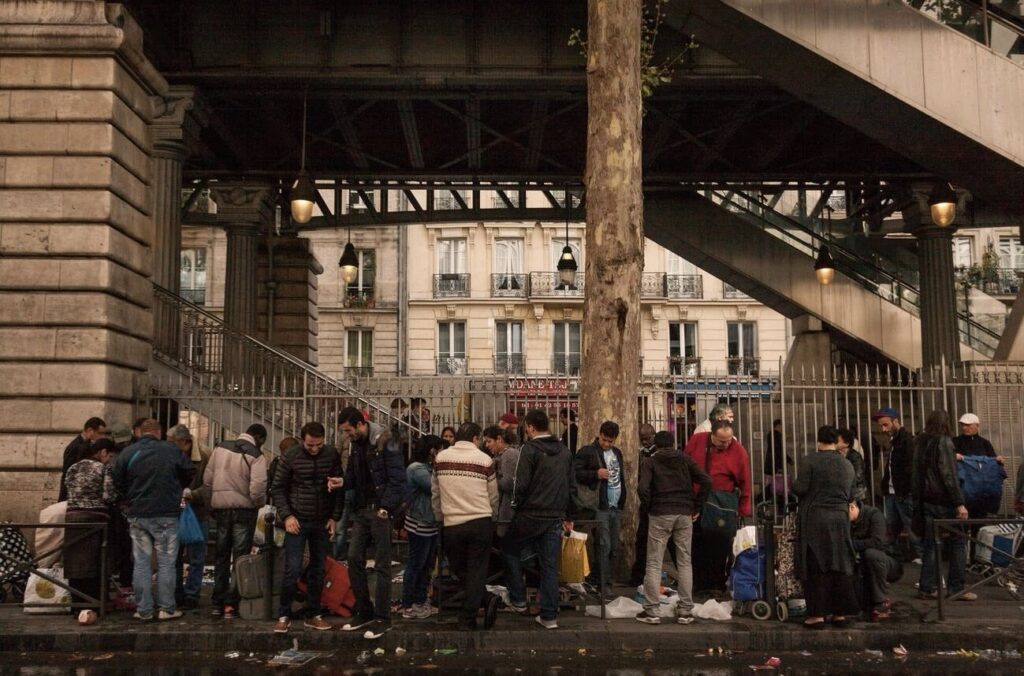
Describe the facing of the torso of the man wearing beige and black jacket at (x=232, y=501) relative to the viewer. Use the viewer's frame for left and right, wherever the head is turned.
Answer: facing away from the viewer and to the right of the viewer

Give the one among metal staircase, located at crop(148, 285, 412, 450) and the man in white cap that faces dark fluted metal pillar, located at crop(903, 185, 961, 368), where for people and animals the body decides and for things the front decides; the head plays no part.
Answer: the metal staircase

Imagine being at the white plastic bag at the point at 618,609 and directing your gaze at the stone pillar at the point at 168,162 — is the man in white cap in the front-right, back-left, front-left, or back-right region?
back-right

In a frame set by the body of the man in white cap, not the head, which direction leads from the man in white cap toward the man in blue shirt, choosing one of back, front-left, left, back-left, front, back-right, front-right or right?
front-right

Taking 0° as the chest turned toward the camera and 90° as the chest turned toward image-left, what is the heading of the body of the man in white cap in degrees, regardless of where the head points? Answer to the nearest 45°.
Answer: approximately 0°

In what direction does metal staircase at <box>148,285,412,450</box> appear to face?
to the viewer's right

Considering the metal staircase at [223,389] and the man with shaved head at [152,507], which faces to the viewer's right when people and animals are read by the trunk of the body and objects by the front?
the metal staircase

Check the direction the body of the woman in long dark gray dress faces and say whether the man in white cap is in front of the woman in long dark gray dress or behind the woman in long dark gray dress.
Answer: in front

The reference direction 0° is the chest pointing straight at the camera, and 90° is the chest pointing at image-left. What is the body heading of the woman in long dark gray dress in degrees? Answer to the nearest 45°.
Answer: approximately 180°

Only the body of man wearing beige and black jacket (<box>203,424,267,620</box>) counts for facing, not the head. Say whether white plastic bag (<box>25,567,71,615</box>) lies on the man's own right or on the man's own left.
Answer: on the man's own left

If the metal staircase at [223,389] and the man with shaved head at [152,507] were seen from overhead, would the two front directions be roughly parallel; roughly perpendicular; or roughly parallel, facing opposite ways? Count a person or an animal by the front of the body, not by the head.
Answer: roughly perpendicular

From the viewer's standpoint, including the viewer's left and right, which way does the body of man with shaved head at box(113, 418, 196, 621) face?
facing away from the viewer

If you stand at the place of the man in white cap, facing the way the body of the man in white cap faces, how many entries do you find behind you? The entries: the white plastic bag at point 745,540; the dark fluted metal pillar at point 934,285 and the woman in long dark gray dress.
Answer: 1

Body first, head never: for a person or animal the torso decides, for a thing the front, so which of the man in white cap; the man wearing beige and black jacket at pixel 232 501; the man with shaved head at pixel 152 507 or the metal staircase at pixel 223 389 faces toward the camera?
the man in white cap

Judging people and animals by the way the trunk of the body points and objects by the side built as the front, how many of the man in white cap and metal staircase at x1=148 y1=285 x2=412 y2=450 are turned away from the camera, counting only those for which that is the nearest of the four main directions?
0
